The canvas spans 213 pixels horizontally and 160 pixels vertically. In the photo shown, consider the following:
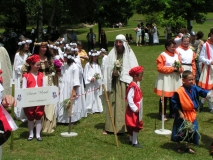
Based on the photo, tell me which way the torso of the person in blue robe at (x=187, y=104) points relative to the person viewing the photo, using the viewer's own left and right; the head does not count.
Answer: facing the viewer and to the right of the viewer

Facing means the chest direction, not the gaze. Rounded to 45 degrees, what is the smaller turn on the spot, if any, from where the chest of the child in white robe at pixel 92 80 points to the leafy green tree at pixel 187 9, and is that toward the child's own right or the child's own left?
approximately 135° to the child's own left

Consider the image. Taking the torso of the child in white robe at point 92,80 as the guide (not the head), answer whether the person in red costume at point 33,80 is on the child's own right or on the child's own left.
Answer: on the child's own right

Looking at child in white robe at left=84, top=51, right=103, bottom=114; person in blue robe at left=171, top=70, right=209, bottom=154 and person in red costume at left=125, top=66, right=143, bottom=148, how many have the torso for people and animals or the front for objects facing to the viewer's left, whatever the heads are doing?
0

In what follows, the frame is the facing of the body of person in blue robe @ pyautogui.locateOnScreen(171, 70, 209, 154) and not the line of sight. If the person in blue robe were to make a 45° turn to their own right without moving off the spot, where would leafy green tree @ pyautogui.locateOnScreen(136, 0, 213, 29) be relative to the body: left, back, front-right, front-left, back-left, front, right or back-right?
back

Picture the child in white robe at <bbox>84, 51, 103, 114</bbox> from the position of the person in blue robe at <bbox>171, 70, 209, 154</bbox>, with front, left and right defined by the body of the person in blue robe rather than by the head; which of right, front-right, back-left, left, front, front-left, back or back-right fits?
back
